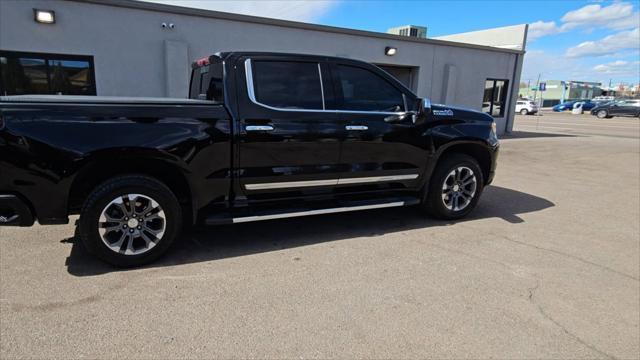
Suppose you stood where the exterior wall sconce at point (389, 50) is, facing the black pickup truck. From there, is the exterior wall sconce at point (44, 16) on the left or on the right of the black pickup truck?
right

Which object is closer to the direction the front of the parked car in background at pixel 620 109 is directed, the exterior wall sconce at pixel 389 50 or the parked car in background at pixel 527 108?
the parked car in background

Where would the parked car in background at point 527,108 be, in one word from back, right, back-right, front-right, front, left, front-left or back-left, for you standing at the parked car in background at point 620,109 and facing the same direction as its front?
front

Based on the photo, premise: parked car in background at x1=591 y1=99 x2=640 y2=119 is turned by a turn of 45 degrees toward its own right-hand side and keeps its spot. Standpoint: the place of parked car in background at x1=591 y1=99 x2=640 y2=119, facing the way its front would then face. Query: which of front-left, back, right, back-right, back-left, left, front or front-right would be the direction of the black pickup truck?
back-left

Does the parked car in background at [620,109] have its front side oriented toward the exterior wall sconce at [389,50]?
no

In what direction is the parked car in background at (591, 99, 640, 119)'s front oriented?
to the viewer's left

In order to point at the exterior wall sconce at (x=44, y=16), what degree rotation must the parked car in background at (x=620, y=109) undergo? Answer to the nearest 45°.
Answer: approximately 90° to its left

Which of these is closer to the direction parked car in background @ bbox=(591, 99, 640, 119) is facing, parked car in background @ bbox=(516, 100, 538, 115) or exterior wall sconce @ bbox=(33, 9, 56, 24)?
the parked car in background
